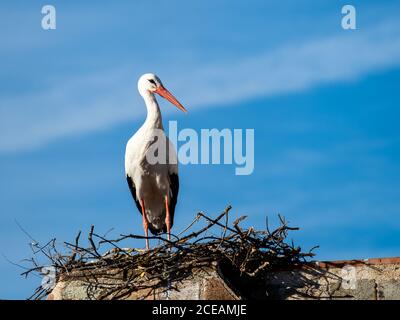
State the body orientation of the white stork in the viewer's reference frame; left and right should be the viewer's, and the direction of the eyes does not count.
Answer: facing the viewer
